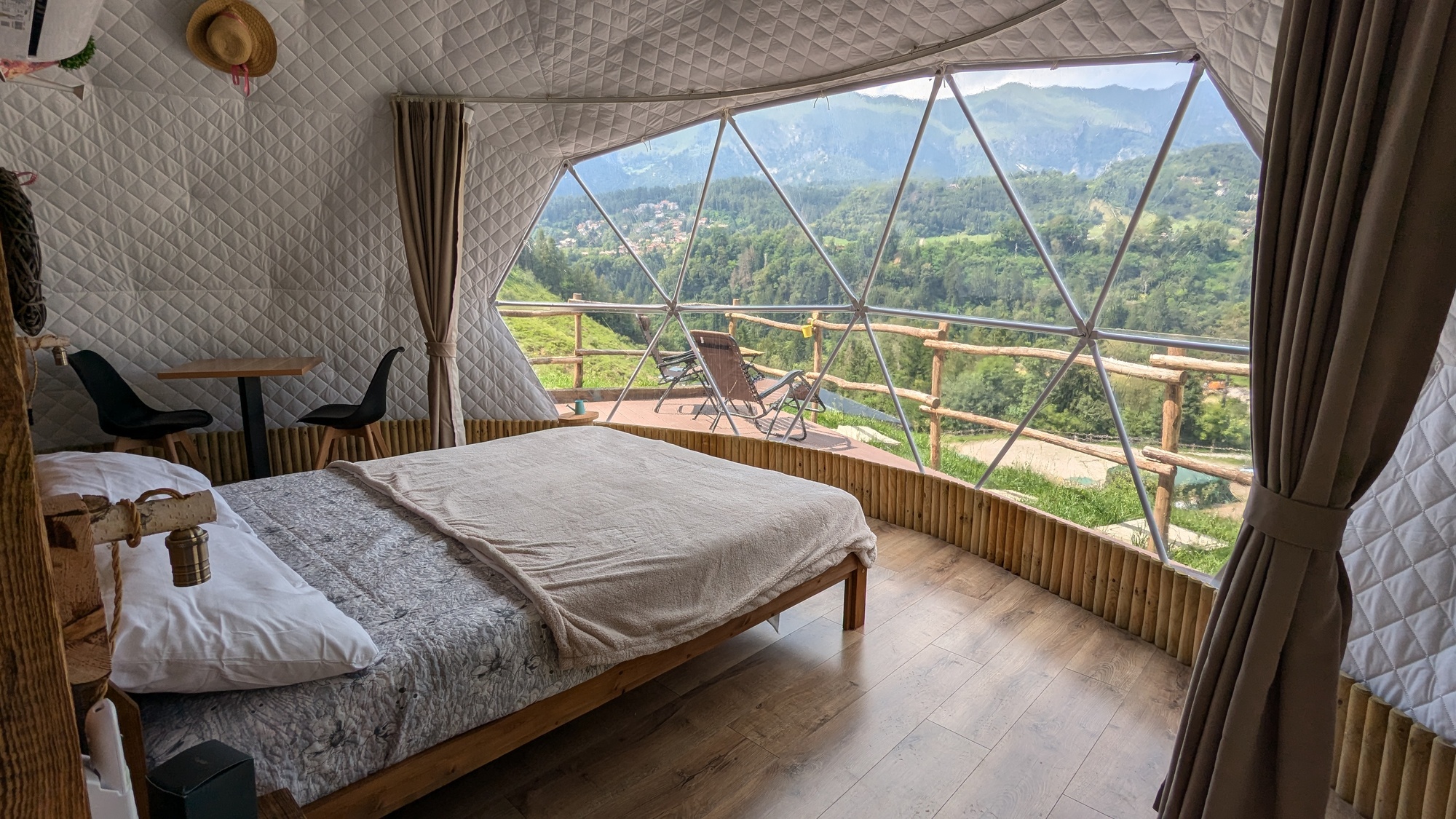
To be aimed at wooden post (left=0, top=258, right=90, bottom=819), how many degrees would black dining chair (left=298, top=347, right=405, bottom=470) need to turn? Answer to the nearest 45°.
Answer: approximately 90° to its left

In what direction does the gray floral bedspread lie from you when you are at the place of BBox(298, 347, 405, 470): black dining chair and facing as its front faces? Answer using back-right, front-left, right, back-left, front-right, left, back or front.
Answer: left

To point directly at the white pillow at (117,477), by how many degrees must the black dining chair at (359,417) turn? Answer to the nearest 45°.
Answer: approximately 90° to its left

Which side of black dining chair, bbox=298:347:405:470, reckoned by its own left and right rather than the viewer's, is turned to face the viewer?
left

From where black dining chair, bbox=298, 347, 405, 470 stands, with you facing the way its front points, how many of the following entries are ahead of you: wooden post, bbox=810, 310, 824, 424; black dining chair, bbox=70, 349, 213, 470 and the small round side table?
1

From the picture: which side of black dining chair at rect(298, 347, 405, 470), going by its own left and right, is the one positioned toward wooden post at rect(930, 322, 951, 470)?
back

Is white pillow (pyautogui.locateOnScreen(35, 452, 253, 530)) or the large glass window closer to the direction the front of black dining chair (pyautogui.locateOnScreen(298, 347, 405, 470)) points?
the white pillow

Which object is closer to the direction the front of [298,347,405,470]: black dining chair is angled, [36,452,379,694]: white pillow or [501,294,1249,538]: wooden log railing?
the white pillow

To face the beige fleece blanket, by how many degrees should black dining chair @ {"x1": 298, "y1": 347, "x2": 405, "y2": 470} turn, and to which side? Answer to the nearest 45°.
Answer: approximately 90° to its left

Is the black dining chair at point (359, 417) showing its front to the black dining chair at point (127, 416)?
yes

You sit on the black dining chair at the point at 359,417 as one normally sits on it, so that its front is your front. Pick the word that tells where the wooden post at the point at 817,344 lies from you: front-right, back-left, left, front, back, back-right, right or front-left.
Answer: back
